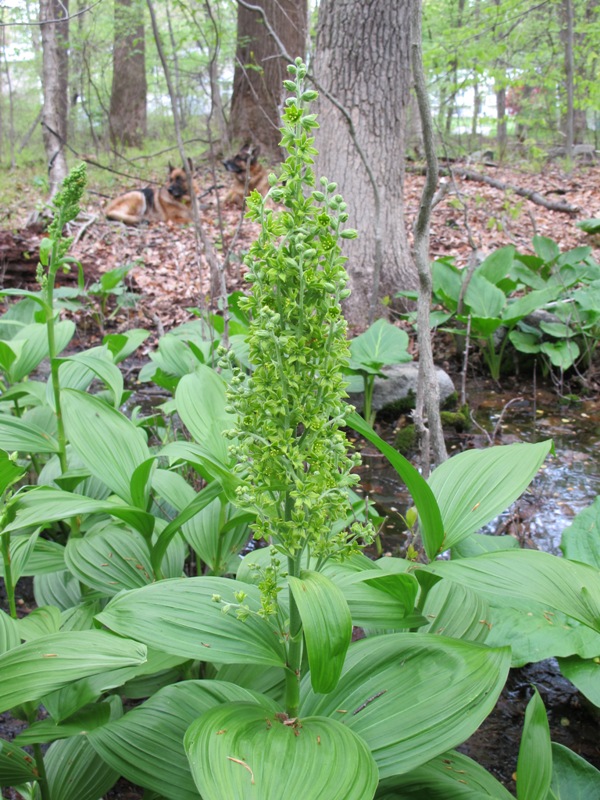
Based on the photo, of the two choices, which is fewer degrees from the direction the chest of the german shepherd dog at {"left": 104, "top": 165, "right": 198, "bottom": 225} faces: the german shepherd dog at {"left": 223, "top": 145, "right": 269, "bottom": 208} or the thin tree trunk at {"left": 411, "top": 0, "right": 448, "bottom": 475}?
the german shepherd dog

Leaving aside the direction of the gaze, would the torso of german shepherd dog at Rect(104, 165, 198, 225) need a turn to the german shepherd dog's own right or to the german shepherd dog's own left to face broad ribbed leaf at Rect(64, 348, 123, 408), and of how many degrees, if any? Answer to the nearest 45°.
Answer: approximately 90° to the german shepherd dog's own right

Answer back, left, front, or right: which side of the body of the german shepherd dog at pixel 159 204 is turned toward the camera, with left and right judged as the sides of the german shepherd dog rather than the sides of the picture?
right

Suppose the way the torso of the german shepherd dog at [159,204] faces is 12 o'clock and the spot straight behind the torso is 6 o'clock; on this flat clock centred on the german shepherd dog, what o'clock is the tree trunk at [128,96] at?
The tree trunk is roughly at 9 o'clock from the german shepherd dog.

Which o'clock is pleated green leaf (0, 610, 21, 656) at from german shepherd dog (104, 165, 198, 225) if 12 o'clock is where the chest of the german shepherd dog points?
The pleated green leaf is roughly at 3 o'clock from the german shepherd dog.

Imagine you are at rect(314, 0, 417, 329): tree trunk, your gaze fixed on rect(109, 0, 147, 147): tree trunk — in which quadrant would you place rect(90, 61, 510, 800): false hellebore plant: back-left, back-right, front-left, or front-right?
back-left

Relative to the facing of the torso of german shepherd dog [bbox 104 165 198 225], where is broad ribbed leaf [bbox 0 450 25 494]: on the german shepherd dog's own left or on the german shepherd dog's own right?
on the german shepherd dog's own right

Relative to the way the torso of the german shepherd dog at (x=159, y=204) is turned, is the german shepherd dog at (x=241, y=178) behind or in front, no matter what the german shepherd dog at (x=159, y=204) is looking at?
in front

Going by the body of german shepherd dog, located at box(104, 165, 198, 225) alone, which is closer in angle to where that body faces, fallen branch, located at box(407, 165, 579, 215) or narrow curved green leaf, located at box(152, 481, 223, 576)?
the fallen branch

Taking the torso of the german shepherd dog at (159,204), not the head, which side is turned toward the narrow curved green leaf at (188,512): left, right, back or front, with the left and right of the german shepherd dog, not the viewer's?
right
